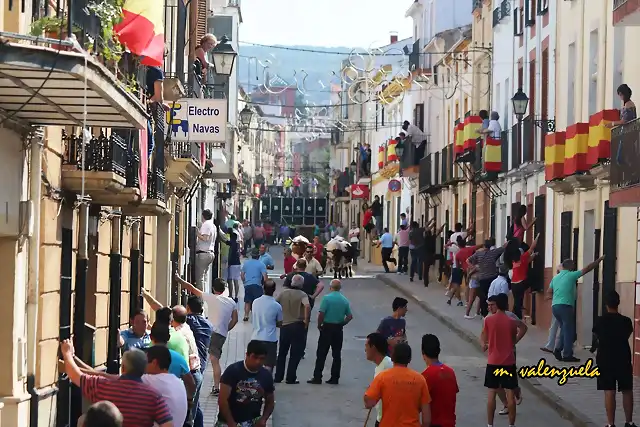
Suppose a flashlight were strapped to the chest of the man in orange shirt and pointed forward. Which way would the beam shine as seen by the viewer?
away from the camera

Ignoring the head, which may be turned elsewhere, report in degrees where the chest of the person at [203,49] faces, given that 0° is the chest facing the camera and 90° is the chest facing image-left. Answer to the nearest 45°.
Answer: approximately 270°

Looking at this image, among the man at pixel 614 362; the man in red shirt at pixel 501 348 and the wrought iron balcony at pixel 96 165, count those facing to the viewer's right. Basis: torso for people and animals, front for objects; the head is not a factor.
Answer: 1

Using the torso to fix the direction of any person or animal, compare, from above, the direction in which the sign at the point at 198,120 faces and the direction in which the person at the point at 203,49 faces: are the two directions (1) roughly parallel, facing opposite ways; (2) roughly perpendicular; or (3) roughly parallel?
roughly perpendicular

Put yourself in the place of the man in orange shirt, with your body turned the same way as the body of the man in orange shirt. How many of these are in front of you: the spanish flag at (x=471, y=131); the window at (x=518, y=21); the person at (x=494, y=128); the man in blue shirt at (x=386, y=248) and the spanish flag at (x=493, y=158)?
5

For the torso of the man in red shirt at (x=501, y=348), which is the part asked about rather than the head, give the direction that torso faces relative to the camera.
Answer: away from the camera

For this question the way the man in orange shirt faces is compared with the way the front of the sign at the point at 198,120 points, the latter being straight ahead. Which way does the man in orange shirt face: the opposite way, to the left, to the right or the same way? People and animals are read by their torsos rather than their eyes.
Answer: the opposite way

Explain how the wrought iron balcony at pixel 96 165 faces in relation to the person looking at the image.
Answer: facing to the right of the viewer

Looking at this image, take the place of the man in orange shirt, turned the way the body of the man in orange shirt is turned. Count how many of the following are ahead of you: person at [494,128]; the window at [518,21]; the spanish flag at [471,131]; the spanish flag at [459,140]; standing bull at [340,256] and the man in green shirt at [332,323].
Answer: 6

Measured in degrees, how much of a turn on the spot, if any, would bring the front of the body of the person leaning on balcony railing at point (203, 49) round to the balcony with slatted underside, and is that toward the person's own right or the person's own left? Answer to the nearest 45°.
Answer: approximately 90° to the person's own right

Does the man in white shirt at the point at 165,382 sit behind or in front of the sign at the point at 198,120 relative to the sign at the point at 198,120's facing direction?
in front

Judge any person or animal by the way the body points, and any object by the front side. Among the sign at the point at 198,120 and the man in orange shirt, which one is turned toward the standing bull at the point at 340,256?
the man in orange shirt

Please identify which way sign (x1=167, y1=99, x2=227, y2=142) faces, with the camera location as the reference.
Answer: facing the viewer

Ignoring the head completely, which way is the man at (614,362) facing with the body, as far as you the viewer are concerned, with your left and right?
facing away from the viewer

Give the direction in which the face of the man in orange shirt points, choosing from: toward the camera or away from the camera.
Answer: away from the camera
